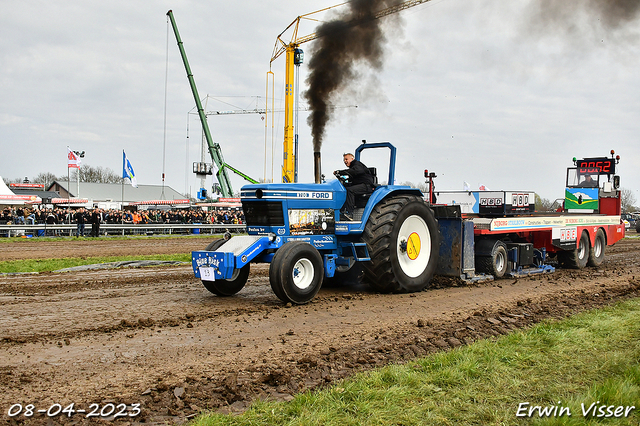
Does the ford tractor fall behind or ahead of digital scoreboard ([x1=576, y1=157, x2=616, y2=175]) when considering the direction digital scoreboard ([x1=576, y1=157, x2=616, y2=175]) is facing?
ahead

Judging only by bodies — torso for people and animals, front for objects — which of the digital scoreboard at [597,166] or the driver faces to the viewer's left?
the driver

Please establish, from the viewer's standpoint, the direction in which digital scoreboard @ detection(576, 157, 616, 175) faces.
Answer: facing the viewer

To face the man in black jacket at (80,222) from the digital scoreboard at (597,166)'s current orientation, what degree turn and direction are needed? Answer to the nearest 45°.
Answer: approximately 90° to its right

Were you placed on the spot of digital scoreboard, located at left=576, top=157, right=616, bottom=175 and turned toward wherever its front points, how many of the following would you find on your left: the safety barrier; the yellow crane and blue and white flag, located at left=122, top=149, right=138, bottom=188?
0

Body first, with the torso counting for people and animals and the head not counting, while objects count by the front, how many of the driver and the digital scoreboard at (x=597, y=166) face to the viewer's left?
1

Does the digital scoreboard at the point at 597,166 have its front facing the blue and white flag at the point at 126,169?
no

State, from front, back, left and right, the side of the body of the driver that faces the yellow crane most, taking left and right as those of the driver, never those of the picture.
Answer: right

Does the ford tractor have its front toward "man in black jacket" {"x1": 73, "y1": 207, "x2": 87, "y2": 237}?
no

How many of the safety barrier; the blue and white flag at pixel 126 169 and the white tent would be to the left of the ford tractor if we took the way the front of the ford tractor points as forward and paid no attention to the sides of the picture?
0

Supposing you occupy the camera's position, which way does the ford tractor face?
facing the viewer and to the left of the viewer

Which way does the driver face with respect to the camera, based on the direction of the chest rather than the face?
to the viewer's left
